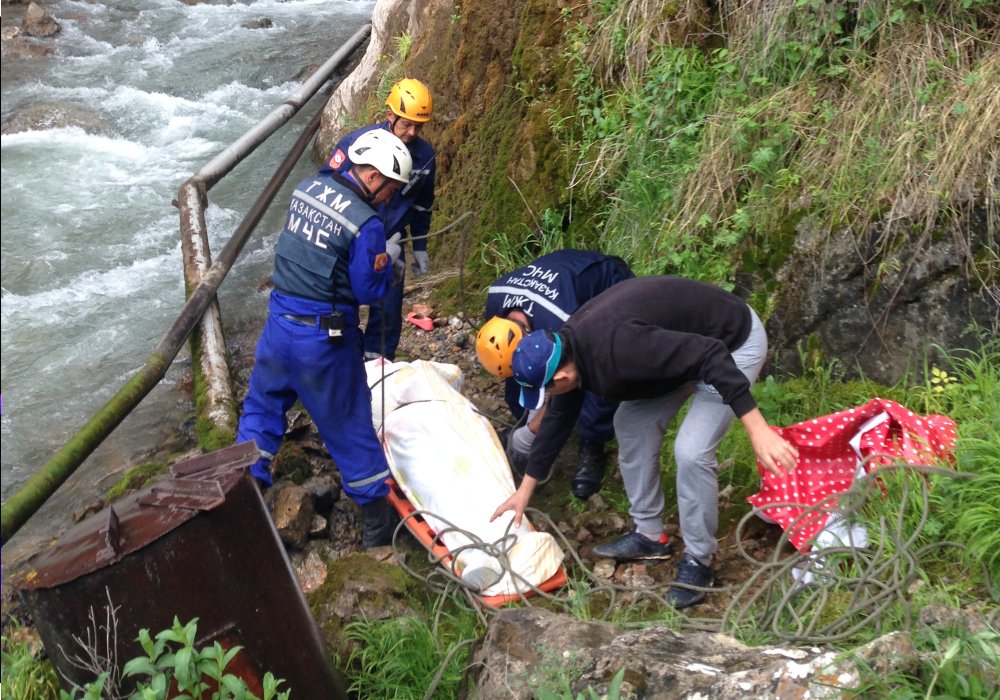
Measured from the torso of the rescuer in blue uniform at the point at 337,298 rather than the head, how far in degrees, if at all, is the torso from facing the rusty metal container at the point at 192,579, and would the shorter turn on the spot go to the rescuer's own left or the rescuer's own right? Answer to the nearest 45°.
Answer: approximately 135° to the rescuer's own right

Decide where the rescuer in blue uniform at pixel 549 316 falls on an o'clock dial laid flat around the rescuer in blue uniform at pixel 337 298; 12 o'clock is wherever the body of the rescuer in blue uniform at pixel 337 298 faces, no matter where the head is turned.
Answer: the rescuer in blue uniform at pixel 549 316 is roughly at 2 o'clock from the rescuer in blue uniform at pixel 337 298.

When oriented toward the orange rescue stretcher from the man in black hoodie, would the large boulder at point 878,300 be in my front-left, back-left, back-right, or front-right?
back-right

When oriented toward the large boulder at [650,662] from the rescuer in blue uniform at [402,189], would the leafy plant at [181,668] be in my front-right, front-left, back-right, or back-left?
front-right

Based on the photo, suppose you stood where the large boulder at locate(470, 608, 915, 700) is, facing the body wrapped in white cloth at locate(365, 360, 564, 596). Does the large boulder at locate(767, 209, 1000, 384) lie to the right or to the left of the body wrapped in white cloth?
right

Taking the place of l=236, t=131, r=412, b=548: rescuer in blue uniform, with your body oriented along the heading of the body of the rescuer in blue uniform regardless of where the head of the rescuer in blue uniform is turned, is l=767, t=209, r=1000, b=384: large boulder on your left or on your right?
on your right

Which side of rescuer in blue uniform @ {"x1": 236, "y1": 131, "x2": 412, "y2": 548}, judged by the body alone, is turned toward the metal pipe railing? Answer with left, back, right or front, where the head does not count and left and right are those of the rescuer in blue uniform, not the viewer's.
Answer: left

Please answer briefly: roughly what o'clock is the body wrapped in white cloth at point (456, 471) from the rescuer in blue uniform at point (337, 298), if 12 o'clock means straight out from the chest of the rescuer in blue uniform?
The body wrapped in white cloth is roughly at 3 o'clock from the rescuer in blue uniform.

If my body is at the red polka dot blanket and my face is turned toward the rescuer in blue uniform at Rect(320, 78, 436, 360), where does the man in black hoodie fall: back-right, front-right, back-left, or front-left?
front-left

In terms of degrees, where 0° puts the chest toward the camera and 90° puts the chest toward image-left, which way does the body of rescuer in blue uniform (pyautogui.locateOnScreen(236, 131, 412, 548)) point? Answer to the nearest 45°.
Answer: approximately 225°

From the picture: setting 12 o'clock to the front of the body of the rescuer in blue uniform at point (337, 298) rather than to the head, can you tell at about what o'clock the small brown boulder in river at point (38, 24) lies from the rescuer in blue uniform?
The small brown boulder in river is roughly at 10 o'clock from the rescuer in blue uniform.
